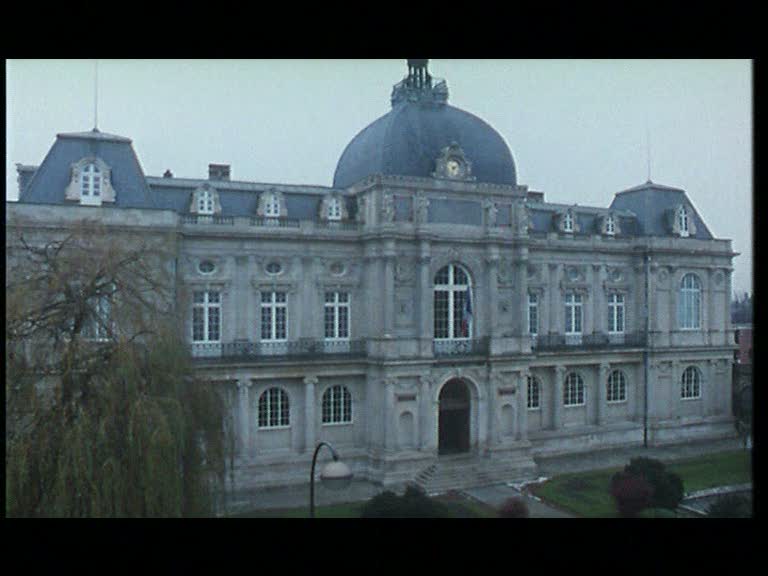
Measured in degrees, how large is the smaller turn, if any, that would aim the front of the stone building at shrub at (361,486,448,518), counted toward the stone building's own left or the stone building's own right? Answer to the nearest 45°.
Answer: approximately 45° to the stone building's own right

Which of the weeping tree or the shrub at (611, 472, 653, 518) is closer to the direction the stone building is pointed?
the shrub

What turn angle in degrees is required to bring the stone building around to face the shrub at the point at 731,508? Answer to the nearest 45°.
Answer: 0° — it already faces it

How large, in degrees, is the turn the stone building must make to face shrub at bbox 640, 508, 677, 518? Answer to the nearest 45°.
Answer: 0° — it already faces it

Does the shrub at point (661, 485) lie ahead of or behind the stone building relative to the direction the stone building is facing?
ahead

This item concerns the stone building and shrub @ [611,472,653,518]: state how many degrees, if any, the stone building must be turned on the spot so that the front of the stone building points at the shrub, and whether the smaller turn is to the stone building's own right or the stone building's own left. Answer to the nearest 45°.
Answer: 0° — it already faces it

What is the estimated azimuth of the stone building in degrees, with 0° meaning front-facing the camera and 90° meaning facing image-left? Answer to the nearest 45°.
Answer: approximately 315°
